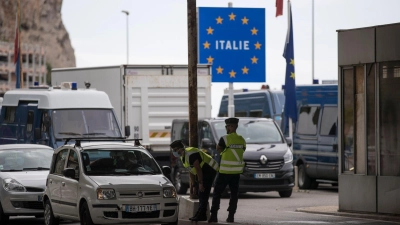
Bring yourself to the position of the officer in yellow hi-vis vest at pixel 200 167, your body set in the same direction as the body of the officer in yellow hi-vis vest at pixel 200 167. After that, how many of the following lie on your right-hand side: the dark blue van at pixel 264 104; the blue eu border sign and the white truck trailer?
3

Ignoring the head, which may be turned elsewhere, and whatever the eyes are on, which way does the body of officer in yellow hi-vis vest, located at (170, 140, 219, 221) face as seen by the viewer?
to the viewer's left

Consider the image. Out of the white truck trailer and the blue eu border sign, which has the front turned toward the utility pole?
the blue eu border sign

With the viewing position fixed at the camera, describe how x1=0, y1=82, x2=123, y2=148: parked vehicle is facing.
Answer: facing the viewer and to the right of the viewer

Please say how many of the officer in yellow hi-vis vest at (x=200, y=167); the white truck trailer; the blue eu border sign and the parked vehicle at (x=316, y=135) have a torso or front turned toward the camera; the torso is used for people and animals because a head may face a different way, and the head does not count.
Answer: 1

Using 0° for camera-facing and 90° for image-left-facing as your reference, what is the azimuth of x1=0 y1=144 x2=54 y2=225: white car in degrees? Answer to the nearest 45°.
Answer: approximately 315°

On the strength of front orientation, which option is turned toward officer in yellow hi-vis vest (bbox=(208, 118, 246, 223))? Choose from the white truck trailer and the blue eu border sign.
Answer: the blue eu border sign

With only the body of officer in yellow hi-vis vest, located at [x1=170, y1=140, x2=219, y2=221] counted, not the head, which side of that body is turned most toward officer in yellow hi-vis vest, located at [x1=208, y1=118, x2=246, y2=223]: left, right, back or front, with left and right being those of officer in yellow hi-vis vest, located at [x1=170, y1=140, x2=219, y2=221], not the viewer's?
back

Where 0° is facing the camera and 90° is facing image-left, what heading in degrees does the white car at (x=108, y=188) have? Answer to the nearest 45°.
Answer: approximately 315°

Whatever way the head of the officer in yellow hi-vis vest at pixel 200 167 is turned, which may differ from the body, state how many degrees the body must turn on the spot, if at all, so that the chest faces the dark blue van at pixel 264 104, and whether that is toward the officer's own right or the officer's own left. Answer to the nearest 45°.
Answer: approximately 90° to the officer's own right
